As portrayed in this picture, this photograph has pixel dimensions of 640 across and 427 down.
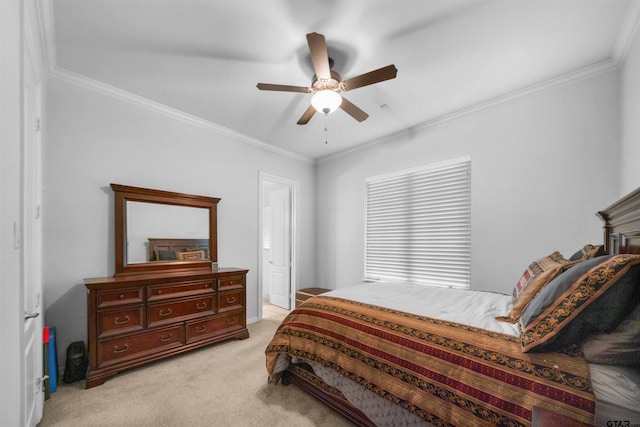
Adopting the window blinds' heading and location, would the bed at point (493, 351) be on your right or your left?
on your left

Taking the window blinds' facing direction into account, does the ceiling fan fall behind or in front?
in front

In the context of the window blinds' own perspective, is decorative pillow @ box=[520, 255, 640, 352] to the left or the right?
on its left

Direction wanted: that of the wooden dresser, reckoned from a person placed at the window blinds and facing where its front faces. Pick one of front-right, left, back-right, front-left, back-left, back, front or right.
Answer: front

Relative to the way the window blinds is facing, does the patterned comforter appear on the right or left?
on its left

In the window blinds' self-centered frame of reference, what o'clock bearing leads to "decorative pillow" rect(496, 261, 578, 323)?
The decorative pillow is roughly at 10 o'clock from the window blinds.

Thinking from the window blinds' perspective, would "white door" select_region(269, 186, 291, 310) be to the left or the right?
on its right

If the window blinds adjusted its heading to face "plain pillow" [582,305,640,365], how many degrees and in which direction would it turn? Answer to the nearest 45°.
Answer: approximately 45° to its left

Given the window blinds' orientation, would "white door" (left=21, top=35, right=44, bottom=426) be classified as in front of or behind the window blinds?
in front

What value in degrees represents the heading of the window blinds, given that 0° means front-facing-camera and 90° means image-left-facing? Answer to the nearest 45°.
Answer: approximately 45°

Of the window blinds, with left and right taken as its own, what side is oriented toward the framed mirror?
front
